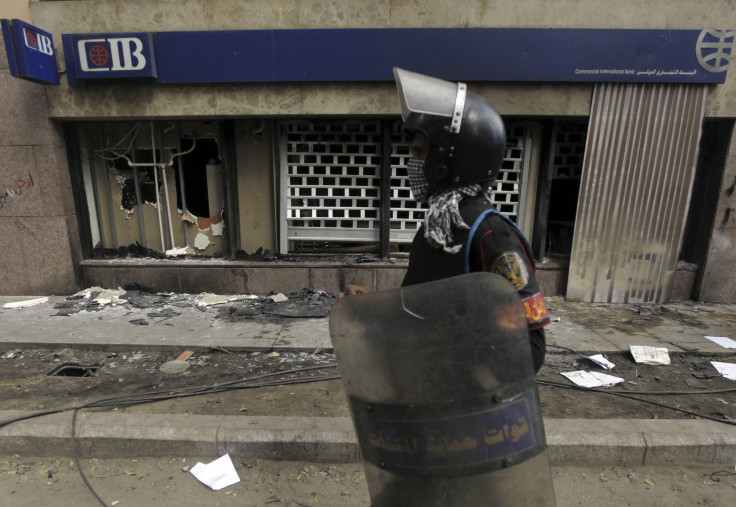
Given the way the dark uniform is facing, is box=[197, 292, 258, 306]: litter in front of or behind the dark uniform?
in front

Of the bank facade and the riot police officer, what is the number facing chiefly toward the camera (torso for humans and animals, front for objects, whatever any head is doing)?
1

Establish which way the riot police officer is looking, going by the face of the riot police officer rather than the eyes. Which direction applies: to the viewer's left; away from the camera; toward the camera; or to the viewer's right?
to the viewer's left

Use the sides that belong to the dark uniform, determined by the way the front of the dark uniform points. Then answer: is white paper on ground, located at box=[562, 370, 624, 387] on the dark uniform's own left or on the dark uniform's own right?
on the dark uniform's own right

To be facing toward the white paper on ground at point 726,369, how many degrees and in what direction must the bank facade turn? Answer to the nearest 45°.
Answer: approximately 45° to its left

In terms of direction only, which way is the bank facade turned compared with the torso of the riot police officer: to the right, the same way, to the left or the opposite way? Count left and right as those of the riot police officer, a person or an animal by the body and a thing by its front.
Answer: to the left

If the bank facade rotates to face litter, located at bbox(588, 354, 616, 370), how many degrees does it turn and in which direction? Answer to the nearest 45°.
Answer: approximately 45° to its left

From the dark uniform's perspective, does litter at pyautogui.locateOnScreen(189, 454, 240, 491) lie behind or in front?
in front

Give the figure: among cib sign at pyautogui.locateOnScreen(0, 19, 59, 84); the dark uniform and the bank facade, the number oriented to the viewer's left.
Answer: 1

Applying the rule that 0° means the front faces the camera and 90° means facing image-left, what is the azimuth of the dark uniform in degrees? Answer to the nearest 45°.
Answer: approximately 90°

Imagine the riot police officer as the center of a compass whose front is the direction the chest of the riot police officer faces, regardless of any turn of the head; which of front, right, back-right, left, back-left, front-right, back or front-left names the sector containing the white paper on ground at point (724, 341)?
back-right

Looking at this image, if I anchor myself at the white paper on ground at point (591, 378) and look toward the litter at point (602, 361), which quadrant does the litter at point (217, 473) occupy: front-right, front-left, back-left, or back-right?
back-left

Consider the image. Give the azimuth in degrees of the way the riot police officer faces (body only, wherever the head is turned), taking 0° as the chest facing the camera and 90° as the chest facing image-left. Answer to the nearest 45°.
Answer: approximately 90°

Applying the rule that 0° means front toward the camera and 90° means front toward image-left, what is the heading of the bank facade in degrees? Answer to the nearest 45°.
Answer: approximately 0°
